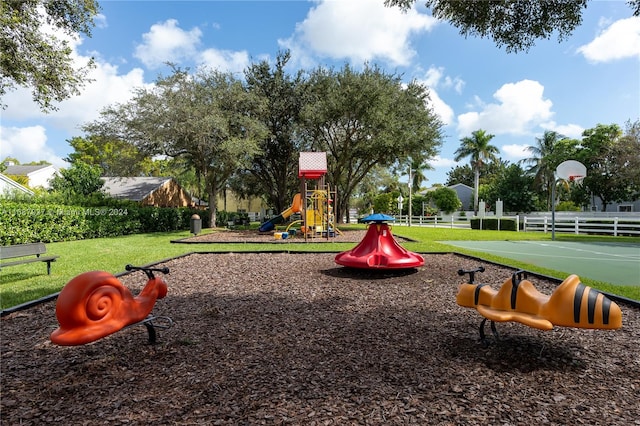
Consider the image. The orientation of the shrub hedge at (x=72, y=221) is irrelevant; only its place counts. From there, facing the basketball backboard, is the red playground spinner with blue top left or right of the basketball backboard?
right

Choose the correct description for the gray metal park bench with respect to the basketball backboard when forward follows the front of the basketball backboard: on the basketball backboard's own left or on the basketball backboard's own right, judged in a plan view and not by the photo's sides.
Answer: on the basketball backboard's own right

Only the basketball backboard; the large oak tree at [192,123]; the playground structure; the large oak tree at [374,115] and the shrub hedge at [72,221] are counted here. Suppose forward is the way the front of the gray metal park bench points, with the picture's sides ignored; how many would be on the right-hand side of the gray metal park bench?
0

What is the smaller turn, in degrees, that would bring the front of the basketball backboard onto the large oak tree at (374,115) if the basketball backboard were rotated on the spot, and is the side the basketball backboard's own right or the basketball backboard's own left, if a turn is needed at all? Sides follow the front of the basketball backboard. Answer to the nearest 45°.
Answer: approximately 135° to the basketball backboard's own right

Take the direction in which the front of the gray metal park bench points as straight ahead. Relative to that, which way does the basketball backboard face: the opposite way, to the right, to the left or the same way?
to the right

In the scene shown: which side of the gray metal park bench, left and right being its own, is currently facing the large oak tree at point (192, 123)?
left

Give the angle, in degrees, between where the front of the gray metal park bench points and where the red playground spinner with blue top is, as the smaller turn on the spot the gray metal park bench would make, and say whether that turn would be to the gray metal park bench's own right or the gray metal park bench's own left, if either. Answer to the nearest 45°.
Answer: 0° — it already faces it

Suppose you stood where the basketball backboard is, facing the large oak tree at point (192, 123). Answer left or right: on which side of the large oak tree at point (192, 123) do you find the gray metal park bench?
left

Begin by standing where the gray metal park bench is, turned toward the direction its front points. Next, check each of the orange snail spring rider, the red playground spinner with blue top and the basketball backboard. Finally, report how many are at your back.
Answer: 0

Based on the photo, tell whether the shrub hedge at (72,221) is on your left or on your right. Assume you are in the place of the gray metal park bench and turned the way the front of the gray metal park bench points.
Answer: on your left

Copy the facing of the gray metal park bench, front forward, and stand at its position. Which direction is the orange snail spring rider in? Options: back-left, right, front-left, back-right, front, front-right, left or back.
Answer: front-right

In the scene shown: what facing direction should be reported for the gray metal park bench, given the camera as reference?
facing the viewer and to the right of the viewer

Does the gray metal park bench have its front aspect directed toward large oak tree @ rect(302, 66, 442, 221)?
no

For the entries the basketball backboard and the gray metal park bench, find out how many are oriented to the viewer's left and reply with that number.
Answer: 0

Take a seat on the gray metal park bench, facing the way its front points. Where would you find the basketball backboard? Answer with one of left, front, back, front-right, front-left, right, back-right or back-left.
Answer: front-left

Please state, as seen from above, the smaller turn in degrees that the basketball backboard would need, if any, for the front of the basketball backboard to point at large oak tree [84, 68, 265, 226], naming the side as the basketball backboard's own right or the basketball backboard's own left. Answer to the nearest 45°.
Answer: approximately 90° to the basketball backboard's own right
